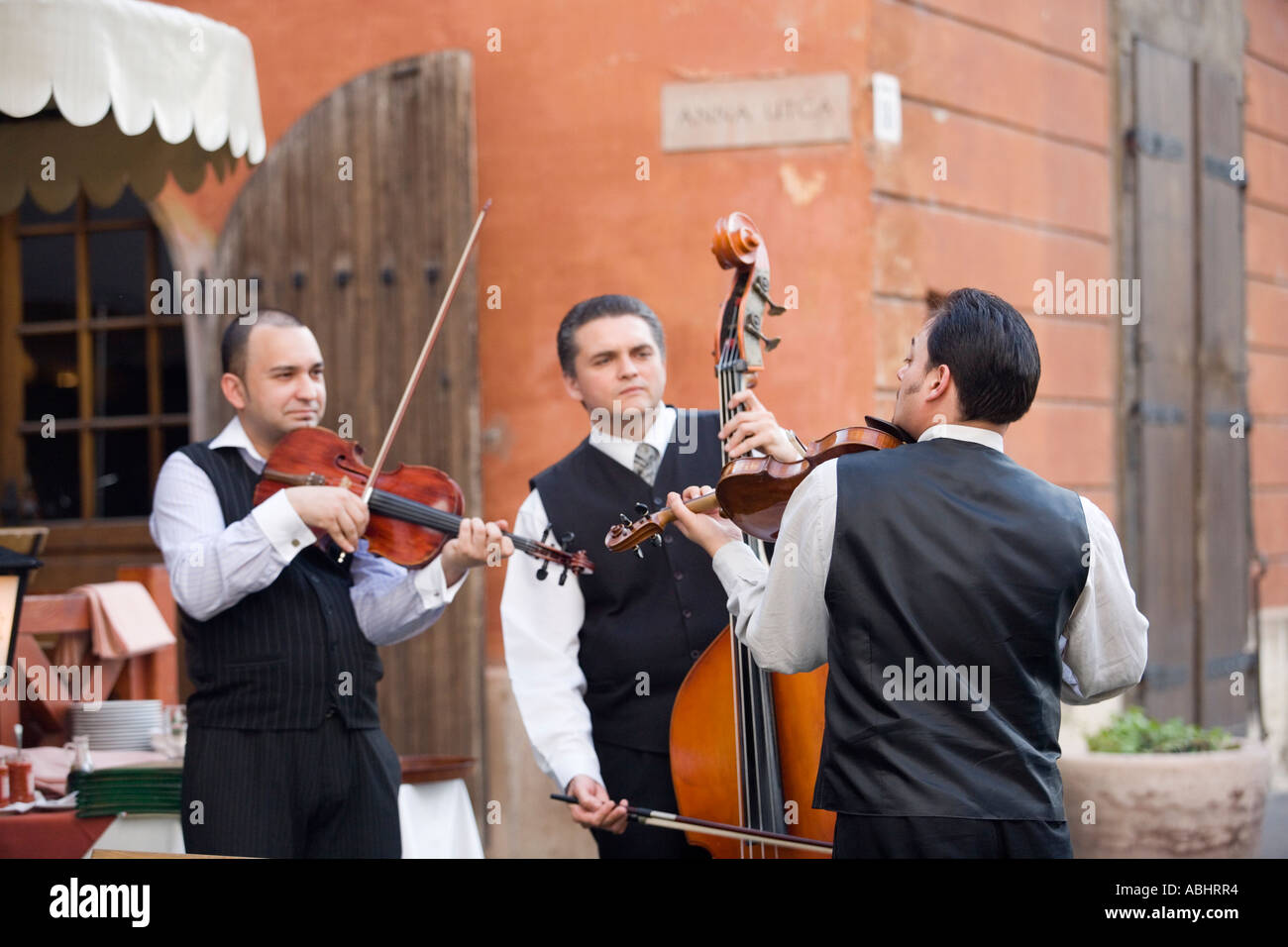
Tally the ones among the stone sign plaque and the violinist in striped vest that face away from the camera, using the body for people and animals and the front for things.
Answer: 0

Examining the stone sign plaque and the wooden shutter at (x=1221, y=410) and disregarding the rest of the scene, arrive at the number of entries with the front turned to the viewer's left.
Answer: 0

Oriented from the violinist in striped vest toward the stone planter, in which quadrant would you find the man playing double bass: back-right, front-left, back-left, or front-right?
front-right

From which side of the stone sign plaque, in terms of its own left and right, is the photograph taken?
front

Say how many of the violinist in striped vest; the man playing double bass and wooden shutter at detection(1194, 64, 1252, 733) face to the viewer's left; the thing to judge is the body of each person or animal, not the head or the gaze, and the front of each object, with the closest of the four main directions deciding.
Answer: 0

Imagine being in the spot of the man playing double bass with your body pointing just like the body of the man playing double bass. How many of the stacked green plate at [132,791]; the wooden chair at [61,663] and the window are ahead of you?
0

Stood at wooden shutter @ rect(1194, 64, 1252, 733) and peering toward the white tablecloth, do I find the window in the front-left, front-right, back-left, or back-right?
front-right

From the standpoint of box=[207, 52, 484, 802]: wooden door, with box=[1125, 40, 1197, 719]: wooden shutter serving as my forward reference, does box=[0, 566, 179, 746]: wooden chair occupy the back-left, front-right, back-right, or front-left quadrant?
back-right

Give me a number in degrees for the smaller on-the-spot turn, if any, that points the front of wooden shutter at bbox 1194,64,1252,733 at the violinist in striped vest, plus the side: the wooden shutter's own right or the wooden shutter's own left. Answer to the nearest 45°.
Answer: approximately 45° to the wooden shutter's own right

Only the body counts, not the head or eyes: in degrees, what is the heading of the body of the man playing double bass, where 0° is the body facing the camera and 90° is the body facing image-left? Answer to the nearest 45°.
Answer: approximately 315°

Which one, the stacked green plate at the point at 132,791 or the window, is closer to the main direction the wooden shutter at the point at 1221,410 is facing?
the stacked green plate

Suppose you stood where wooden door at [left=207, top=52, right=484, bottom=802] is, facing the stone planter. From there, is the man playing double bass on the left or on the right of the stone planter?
right

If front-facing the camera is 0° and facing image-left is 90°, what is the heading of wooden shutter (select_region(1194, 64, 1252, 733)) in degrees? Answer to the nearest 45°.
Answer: approximately 315°

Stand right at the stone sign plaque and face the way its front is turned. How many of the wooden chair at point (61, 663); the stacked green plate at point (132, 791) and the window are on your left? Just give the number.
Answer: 0

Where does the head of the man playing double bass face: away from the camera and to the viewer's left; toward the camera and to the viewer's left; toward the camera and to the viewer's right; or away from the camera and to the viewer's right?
toward the camera and to the viewer's right

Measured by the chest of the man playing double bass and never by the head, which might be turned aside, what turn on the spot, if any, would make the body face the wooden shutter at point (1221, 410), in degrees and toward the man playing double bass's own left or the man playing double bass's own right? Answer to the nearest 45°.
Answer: approximately 90° to the man playing double bass's own left

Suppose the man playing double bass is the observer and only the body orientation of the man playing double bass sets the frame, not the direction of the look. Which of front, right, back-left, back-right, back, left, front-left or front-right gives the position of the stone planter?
left
